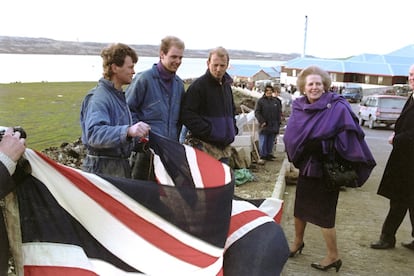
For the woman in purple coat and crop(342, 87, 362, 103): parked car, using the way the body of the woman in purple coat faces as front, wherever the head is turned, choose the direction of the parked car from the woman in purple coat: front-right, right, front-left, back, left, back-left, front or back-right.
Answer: back-right

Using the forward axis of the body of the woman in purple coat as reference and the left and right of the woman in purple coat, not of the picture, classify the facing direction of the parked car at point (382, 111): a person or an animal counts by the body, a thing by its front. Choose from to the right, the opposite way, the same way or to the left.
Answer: to the right

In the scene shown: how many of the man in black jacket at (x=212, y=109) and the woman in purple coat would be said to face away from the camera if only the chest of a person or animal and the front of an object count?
0

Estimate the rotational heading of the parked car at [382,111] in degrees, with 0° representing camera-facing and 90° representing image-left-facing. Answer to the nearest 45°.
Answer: approximately 135°

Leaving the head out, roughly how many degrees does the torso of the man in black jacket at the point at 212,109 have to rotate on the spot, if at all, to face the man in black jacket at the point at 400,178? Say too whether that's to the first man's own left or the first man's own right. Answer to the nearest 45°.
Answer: approximately 45° to the first man's own left

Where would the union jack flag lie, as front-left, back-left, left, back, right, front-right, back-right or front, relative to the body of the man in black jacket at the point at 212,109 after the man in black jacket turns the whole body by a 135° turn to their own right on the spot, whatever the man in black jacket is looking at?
left

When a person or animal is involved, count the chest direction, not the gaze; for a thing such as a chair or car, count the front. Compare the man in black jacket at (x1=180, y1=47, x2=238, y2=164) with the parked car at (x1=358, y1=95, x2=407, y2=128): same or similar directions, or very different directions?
very different directions

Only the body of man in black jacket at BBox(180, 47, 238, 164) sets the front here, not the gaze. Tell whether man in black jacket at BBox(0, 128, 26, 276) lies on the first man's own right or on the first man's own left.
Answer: on the first man's own right

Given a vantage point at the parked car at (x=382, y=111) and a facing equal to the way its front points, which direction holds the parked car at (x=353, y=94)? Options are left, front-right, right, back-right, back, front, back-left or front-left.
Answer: front-right

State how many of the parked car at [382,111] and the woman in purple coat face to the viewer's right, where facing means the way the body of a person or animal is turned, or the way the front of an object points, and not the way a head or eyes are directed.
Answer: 0

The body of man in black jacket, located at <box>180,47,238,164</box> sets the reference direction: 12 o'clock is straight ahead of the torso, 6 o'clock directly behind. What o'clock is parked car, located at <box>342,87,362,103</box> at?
The parked car is roughly at 8 o'clock from the man in black jacket.

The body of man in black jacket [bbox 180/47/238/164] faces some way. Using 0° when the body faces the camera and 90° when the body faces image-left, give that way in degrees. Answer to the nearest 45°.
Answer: approximately 315°

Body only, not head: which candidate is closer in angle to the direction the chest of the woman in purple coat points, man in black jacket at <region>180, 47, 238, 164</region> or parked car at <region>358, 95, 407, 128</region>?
the man in black jacket

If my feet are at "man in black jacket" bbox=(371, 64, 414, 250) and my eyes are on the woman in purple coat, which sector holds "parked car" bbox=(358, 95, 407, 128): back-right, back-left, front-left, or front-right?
back-right

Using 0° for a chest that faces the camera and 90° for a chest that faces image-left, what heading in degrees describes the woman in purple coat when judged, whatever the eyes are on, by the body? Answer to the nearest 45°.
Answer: approximately 45°
